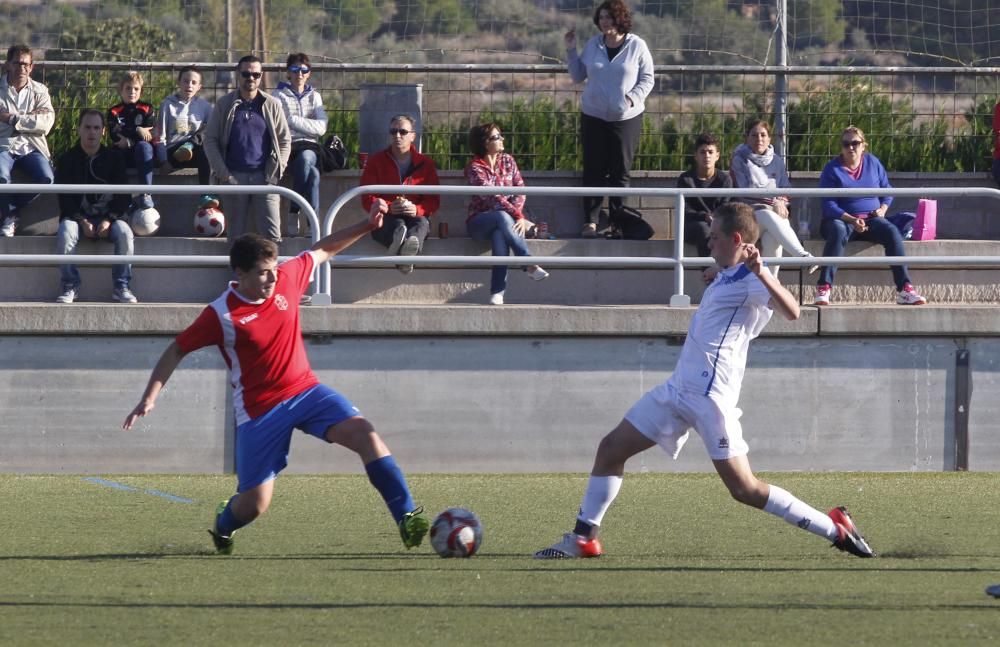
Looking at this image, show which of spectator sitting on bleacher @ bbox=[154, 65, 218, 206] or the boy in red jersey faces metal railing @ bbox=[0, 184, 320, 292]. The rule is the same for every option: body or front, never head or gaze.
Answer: the spectator sitting on bleacher

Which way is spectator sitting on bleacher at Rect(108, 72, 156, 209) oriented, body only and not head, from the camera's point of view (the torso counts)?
toward the camera

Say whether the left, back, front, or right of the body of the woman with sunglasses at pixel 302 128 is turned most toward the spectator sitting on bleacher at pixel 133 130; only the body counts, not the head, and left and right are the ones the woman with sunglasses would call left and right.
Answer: right

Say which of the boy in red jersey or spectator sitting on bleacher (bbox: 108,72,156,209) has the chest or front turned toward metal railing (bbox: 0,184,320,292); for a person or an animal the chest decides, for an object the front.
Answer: the spectator sitting on bleacher

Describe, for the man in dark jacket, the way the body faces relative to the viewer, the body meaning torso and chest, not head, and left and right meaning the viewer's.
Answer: facing the viewer

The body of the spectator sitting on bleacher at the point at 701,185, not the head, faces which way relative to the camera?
toward the camera

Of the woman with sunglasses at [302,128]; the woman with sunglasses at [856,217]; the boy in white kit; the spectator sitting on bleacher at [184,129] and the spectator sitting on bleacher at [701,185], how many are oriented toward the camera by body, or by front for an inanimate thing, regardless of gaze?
4

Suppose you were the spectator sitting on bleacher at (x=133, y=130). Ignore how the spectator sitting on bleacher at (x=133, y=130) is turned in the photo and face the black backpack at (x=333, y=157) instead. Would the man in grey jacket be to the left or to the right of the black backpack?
right

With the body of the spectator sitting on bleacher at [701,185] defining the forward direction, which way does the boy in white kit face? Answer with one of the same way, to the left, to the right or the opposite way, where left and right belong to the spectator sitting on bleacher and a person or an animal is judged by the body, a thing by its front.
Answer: to the right

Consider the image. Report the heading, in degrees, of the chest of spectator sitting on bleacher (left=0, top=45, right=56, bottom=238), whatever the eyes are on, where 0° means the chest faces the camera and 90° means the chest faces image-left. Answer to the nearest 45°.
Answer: approximately 0°

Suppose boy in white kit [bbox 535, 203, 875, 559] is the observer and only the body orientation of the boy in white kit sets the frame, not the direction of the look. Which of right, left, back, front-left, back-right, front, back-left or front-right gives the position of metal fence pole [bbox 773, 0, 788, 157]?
right

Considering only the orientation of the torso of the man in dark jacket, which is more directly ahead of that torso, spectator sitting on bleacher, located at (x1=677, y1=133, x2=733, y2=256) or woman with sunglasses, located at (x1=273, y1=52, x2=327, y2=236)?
the spectator sitting on bleacher

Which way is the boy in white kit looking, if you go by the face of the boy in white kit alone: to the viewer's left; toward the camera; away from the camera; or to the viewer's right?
to the viewer's left

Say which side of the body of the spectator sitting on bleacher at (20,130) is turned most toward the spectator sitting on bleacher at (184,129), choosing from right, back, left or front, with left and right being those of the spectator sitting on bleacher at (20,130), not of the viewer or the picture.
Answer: left

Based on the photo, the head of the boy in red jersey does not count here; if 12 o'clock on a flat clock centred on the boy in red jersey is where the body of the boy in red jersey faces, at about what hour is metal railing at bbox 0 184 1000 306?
The metal railing is roughly at 8 o'clock from the boy in red jersey.

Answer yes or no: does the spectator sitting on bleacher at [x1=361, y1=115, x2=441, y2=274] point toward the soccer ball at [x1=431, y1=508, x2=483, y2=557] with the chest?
yes

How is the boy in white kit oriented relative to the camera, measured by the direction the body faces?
to the viewer's left

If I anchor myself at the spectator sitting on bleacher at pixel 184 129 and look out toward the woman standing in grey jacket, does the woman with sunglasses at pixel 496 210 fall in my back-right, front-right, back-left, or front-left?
front-right
